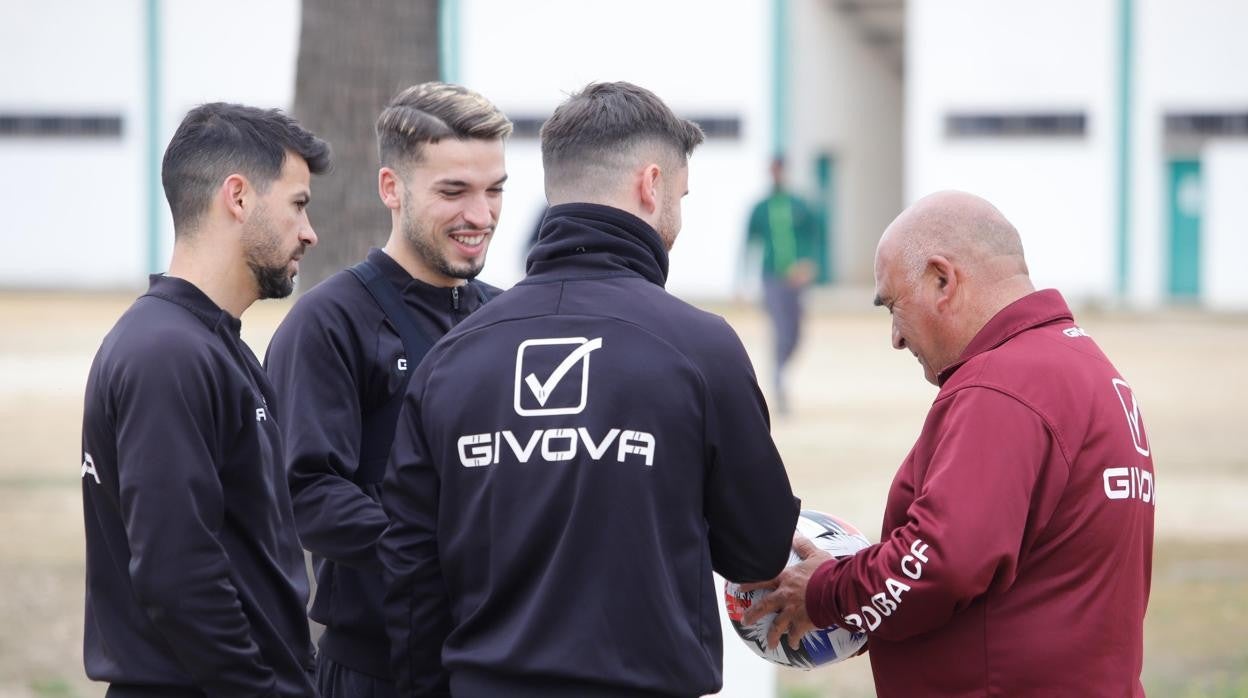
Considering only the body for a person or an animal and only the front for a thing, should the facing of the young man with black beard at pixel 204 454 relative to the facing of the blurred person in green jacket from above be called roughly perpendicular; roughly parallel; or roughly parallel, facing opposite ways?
roughly perpendicular

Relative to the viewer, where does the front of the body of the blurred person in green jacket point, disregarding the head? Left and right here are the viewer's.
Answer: facing the viewer

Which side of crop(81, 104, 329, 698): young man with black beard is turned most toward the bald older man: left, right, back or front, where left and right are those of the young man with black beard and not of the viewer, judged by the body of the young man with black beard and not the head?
front

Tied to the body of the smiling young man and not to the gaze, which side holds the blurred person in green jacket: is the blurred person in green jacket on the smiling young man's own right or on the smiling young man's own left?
on the smiling young man's own left

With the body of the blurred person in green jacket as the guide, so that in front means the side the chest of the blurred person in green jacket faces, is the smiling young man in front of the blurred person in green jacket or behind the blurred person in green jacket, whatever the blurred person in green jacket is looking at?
in front

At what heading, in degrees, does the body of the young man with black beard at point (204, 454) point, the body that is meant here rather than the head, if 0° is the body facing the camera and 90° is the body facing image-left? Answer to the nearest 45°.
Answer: approximately 270°

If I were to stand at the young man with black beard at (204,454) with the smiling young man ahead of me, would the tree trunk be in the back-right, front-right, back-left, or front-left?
front-left

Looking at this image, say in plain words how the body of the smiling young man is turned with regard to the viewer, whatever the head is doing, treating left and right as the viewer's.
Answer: facing the viewer and to the right of the viewer

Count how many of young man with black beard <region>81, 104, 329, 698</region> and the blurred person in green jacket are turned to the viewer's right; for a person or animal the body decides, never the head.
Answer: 1

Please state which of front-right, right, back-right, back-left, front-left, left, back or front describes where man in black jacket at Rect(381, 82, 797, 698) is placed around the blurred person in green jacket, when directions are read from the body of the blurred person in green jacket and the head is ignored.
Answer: front

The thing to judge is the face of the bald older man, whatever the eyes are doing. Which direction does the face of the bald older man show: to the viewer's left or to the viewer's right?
to the viewer's left
